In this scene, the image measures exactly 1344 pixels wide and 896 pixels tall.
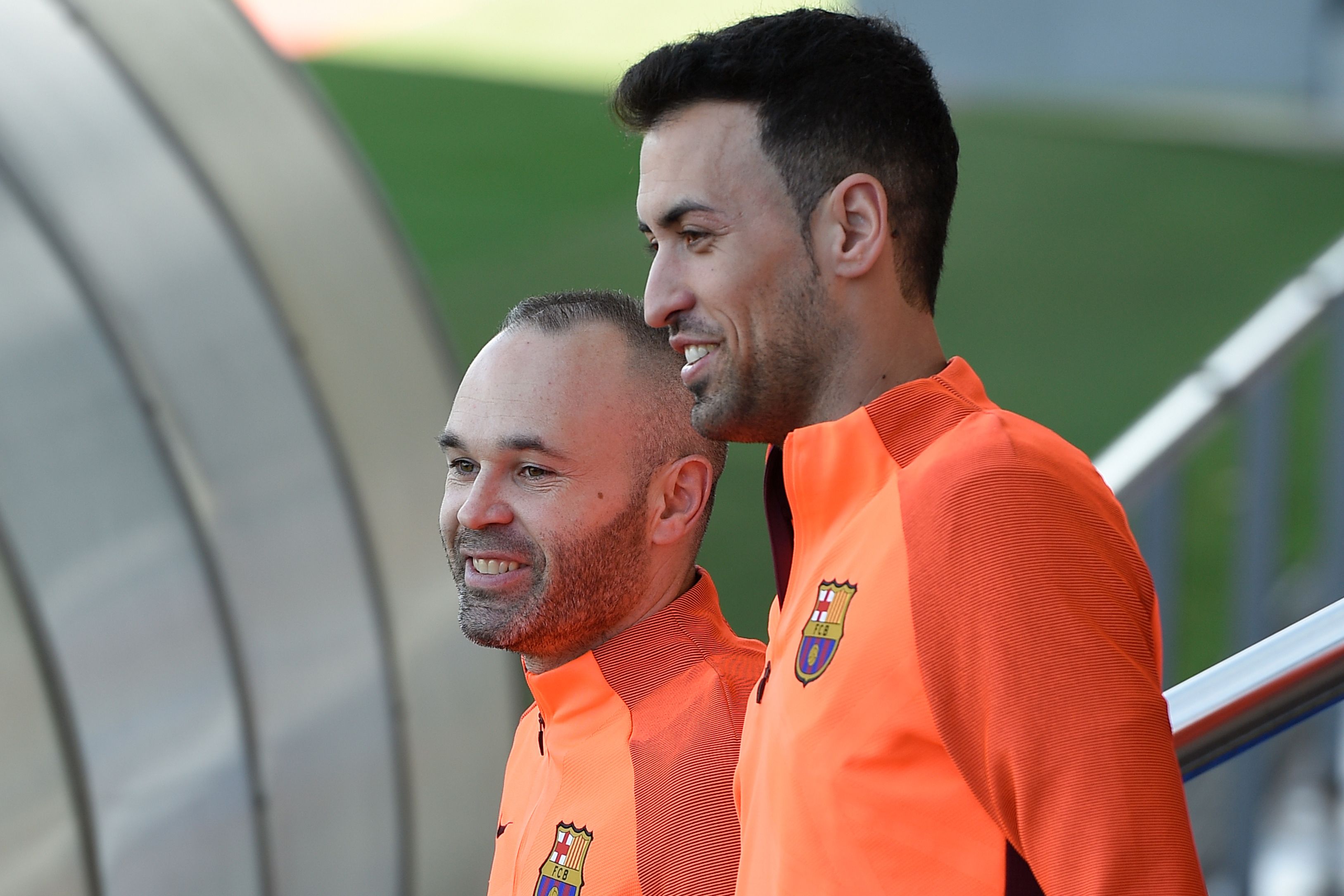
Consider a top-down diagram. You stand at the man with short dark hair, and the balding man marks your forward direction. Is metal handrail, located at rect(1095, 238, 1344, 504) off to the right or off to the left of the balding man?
right

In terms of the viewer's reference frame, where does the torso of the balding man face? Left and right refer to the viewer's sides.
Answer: facing the viewer and to the left of the viewer

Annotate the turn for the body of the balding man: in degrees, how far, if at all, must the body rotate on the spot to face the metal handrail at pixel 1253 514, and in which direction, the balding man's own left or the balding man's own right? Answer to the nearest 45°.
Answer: approximately 180°

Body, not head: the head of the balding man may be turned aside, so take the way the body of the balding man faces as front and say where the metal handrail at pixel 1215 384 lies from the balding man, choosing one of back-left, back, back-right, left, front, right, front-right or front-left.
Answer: back

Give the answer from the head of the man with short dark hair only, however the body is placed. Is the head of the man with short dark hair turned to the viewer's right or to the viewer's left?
to the viewer's left

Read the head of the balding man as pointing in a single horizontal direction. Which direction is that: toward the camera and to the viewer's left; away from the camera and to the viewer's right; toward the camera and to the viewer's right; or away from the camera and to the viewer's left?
toward the camera and to the viewer's left

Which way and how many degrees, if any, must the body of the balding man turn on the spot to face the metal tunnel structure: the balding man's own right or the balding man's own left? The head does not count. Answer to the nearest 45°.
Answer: approximately 90° to the balding man's own right

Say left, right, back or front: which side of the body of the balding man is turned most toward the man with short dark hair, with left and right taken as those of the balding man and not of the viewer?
left
